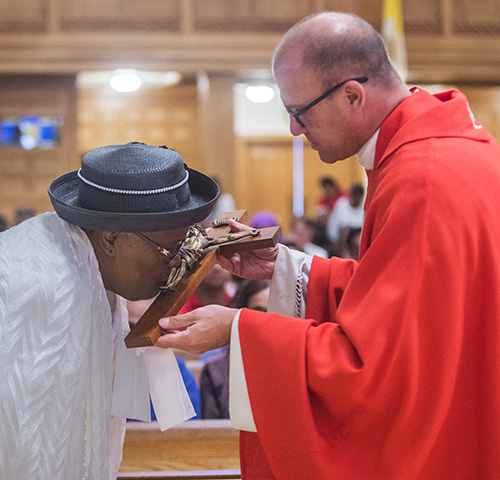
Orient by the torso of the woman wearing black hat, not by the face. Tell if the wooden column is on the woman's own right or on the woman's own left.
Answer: on the woman's own left

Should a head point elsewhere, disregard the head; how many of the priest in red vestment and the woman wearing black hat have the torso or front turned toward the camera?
0

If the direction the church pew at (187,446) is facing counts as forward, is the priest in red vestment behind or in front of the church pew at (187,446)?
in front

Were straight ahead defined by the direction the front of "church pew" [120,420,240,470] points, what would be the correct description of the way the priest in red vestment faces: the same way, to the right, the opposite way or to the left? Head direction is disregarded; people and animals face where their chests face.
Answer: to the right

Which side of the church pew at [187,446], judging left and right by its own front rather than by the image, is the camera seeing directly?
front

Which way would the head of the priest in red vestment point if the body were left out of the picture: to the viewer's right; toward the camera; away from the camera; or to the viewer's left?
to the viewer's left

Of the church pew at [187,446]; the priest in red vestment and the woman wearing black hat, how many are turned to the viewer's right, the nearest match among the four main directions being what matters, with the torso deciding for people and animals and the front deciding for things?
1

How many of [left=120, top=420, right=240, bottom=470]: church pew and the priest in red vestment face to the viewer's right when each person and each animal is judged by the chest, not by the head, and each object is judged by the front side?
0

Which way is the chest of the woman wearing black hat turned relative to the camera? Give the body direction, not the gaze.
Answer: to the viewer's right

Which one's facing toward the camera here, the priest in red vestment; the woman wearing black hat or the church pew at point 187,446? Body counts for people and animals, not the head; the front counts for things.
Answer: the church pew

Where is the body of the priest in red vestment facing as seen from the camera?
to the viewer's left
